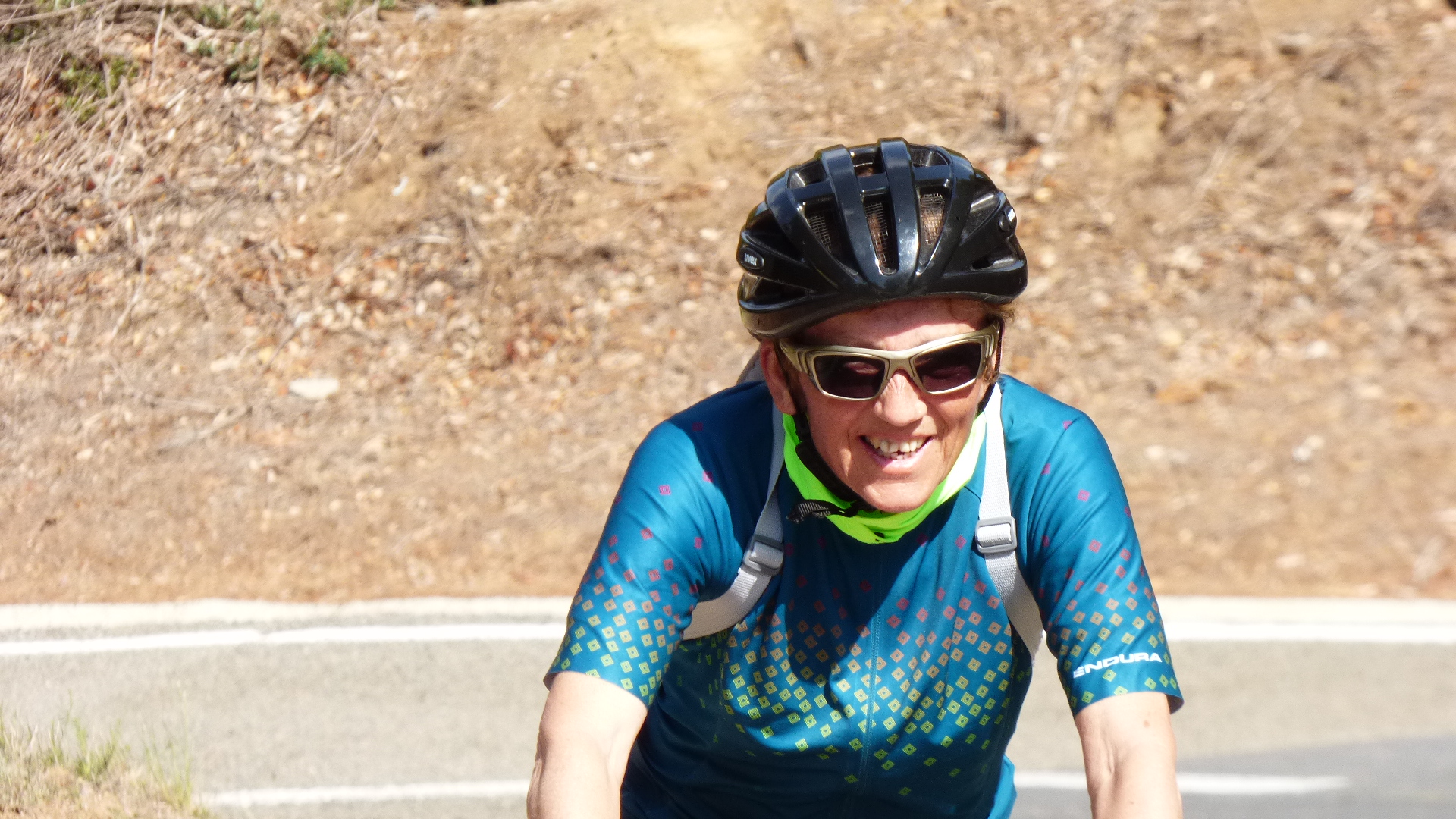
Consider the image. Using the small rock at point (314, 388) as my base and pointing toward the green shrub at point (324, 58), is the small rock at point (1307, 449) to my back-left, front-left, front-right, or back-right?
back-right

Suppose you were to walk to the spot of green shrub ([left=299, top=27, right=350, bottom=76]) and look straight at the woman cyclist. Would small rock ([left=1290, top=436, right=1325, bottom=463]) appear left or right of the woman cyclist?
left

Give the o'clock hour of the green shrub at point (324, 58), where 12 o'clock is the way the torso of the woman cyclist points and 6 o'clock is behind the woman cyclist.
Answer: The green shrub is roughly at 5 o'clock from the woman cyclist.

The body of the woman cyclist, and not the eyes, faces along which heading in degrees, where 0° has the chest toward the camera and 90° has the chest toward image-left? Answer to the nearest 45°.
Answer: approximately 0°

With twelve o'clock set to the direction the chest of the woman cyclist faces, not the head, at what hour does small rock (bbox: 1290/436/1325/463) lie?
The small rock is roughly at 7 o'clock from the woman cyclist.

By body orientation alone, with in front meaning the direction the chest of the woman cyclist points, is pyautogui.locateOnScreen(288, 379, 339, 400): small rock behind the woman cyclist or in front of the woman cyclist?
behind
